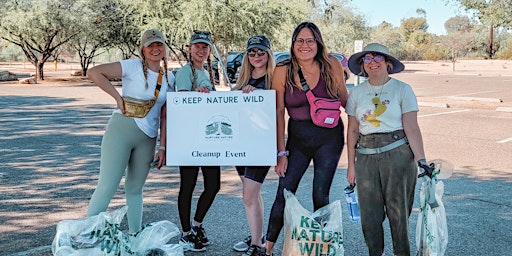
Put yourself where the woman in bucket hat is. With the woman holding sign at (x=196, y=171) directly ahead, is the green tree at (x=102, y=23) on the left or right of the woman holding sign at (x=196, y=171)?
right

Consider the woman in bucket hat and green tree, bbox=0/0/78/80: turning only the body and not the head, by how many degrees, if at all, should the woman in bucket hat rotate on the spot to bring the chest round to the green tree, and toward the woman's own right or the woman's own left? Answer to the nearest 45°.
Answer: approximately 135° to the woman's own right

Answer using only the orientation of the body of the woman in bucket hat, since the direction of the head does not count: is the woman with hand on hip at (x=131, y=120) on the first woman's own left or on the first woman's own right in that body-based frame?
on the first woman's own right

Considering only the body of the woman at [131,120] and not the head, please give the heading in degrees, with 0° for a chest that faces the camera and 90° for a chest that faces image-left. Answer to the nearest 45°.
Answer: approximately 315°

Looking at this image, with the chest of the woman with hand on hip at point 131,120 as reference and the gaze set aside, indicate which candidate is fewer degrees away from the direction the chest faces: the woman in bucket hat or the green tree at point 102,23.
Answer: the woman in bucket hat

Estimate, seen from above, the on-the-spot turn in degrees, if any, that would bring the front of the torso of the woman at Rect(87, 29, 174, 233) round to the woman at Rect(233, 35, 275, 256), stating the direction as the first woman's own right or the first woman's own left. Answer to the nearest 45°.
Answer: approximately 45° to the first woman's own left

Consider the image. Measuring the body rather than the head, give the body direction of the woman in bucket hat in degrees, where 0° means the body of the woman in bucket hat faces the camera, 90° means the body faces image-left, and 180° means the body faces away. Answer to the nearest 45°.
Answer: approximately 0°

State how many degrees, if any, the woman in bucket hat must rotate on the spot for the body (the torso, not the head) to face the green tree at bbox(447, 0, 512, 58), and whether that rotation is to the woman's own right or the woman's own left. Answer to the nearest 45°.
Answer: approximately 180°
